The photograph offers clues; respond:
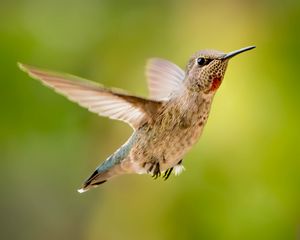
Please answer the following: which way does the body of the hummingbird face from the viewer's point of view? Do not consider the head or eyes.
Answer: to the viewer's right
